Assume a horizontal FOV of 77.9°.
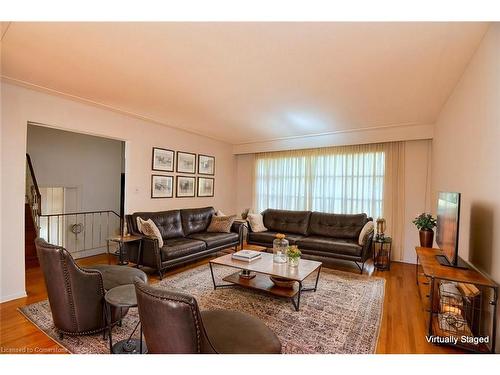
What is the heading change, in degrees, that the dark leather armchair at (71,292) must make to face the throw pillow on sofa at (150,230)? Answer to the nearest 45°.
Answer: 0° — it already faces it

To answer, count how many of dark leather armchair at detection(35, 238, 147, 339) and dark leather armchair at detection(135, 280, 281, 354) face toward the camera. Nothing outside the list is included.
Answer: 0

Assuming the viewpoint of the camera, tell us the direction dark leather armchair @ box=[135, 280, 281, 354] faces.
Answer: facing away from the viewer and to the right of the viewer

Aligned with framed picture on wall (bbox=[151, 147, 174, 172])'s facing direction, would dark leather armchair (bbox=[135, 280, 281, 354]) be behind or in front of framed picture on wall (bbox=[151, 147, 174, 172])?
in front

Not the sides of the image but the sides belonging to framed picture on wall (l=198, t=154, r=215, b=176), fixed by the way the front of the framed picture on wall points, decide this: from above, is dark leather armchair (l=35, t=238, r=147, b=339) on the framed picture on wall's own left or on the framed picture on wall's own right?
on the framed picture on wall's own right

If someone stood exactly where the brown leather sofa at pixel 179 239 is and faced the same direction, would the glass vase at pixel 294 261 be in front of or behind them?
in front

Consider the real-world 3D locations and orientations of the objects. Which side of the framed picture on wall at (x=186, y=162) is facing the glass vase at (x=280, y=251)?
front

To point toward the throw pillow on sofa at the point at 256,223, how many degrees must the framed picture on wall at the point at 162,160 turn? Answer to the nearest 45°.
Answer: approximately 45° to its left
